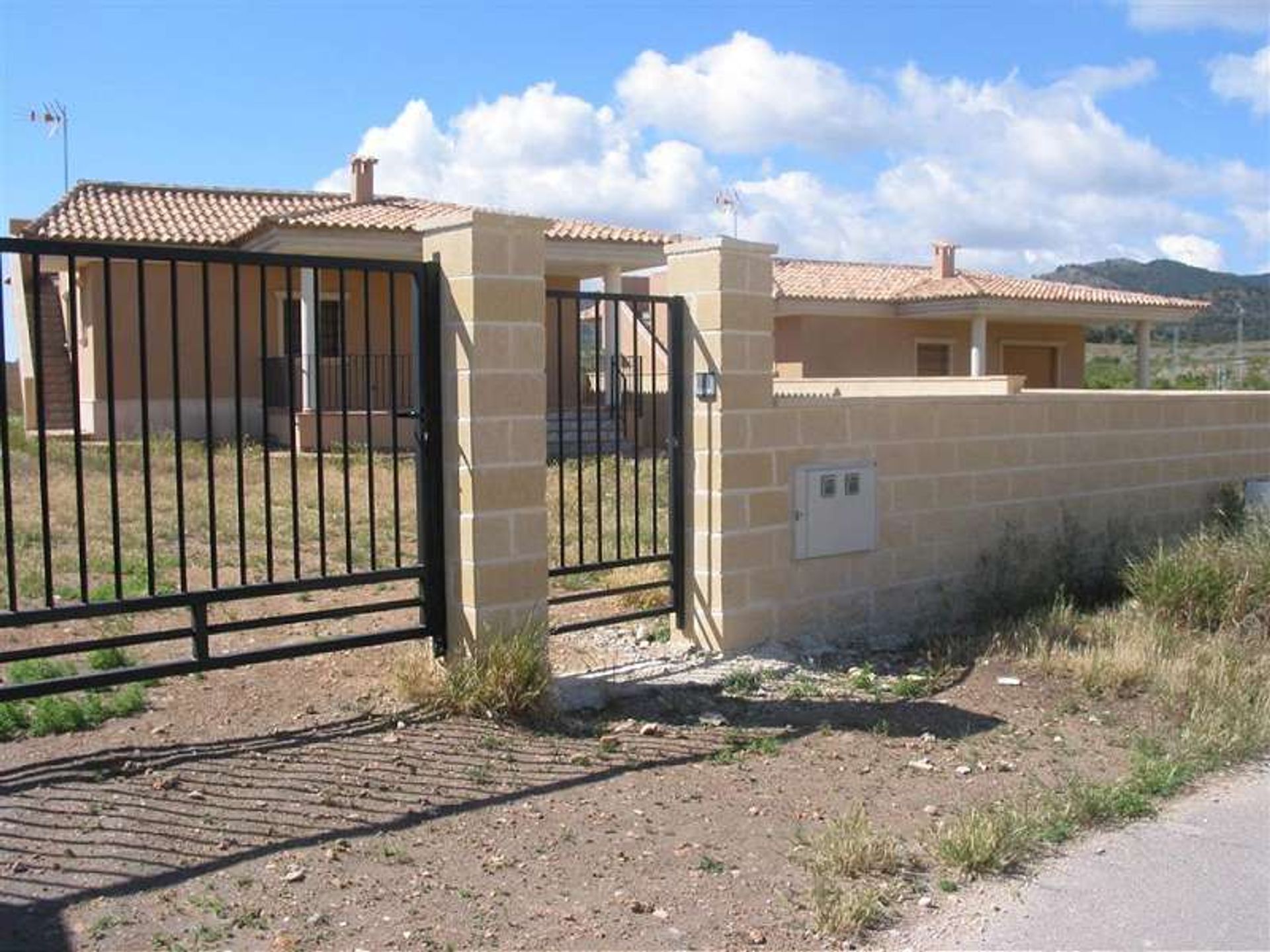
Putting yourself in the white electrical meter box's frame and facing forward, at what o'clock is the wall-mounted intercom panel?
The wall-mounted intercom panel is roughly at 3 o'clock from the white electrical meter box.

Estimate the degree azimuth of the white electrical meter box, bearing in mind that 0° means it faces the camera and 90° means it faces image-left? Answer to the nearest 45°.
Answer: approximately 315°

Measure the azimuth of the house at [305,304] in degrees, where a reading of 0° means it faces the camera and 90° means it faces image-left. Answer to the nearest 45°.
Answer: approximately 315°

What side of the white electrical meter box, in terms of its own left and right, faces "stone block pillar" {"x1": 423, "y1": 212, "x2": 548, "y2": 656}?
right

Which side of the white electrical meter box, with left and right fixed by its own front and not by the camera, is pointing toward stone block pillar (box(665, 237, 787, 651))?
right
